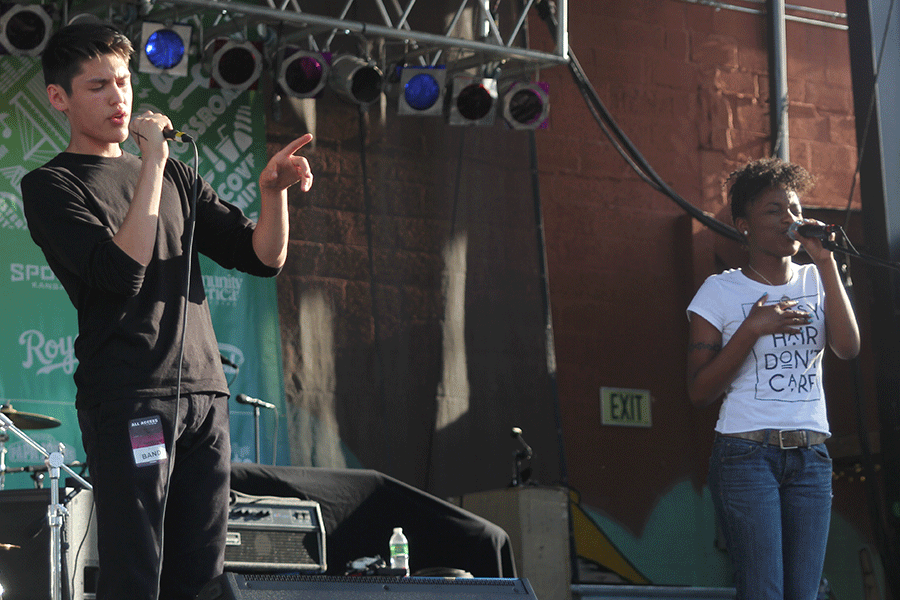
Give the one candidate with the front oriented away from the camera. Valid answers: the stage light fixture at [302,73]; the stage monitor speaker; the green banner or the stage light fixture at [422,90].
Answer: the stage monitor speaker

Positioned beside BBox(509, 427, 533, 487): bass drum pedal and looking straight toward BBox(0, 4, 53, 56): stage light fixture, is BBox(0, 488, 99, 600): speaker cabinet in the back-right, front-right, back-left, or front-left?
front-left

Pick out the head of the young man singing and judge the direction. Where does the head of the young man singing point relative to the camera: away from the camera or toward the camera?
toward the camera

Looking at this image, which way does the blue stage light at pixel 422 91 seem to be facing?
toward the camera

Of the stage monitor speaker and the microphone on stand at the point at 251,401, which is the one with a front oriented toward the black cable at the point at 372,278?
the stage monitor speaker

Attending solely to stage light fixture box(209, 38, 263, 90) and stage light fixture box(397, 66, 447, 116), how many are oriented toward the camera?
2

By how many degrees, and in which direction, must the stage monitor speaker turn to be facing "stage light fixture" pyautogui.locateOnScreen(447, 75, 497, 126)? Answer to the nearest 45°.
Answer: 0° — it already faces it

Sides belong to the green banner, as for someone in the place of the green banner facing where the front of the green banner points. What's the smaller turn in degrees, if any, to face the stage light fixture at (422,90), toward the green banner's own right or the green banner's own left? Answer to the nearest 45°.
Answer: approximately 90° to the green banner's own left

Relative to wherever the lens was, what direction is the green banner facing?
facing the viewer

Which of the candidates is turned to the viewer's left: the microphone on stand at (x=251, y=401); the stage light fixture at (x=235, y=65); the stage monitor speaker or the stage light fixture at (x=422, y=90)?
the microphone on stand

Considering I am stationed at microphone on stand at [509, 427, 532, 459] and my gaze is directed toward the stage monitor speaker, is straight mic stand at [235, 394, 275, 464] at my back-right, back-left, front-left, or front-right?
front-right

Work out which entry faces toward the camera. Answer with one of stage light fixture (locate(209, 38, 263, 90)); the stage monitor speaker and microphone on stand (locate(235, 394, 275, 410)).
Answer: the stage light fixture

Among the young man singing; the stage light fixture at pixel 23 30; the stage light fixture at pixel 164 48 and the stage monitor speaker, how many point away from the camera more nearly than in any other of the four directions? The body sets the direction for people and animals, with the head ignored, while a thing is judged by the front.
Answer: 1

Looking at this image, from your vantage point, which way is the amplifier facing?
toward the camera

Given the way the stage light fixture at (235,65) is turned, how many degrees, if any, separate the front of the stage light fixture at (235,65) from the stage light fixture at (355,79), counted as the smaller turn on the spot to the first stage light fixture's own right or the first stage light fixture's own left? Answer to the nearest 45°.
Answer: approximately 90° to the first stage light fixture's own left
